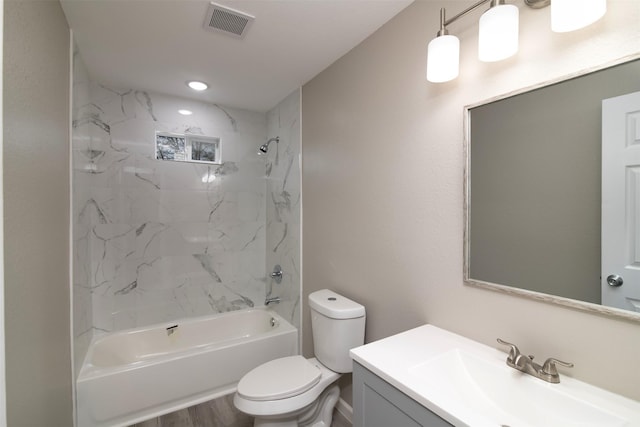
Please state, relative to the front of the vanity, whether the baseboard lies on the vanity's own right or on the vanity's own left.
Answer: on the vanity's own right

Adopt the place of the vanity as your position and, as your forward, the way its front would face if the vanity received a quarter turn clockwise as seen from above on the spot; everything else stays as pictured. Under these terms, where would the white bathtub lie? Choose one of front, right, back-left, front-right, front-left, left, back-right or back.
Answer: front-left

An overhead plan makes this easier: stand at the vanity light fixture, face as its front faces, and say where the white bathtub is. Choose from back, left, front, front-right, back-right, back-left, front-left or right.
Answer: front-right

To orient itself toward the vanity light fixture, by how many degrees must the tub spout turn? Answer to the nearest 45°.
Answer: approximately 90° to its left

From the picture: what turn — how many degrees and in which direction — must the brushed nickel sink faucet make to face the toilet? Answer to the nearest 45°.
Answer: approximately 45° to its right

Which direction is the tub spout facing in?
to the viewer's left

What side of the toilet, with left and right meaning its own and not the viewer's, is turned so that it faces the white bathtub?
right

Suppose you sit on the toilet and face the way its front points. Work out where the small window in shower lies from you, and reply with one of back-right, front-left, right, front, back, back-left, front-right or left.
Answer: right

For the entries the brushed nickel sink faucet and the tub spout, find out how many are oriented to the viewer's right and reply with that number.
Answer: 0
